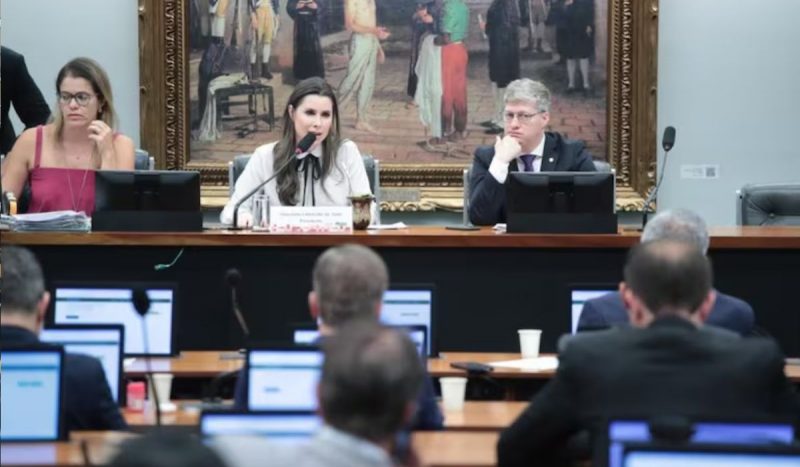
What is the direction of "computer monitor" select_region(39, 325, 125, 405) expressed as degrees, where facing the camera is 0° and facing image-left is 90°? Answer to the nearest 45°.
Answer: approximately 0°

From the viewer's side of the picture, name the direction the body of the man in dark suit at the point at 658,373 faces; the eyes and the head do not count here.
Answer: away from the camera

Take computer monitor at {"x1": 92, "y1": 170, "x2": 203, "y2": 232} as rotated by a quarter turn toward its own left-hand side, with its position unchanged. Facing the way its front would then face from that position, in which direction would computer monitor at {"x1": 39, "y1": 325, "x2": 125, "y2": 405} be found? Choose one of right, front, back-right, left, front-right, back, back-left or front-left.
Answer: left

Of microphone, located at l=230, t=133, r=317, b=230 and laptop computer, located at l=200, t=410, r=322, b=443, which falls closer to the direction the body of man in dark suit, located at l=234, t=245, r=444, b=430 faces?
the microphone

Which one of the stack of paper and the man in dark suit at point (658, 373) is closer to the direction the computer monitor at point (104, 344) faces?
the man in dark suit

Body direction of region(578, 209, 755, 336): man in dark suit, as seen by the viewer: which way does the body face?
away from the camera

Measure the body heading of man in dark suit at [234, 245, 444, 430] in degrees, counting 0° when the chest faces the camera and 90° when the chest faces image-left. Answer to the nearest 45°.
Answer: approximately 180°

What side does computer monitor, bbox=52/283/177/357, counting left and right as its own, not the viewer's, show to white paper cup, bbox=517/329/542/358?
left

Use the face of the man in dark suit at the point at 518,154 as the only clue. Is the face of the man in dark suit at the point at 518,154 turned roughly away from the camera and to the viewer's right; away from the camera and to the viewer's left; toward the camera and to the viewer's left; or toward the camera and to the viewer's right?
toward the camera and to the viewer's left

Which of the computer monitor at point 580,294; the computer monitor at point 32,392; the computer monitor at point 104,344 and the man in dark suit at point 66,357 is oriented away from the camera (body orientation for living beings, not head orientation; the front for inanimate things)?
the man in dark suit

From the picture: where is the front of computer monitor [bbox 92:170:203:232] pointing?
away from the camera
